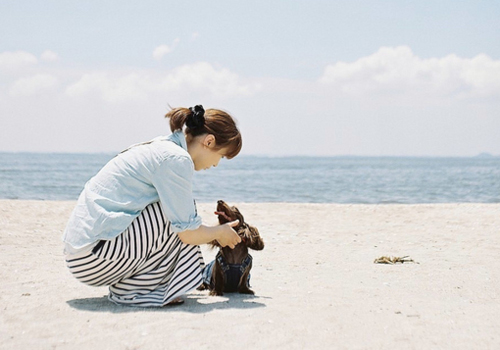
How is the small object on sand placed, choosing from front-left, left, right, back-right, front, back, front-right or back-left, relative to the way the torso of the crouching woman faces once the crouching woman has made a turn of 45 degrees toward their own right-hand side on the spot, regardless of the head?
left

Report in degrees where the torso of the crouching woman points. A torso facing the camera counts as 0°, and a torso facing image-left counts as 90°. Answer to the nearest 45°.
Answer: approximately 270°

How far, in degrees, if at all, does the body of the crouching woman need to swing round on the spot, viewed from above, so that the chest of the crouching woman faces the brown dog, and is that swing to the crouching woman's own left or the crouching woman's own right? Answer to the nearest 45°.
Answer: approximately 45° to the crouching woman's own left

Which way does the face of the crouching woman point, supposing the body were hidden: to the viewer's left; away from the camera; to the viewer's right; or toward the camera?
to the viewer's right
